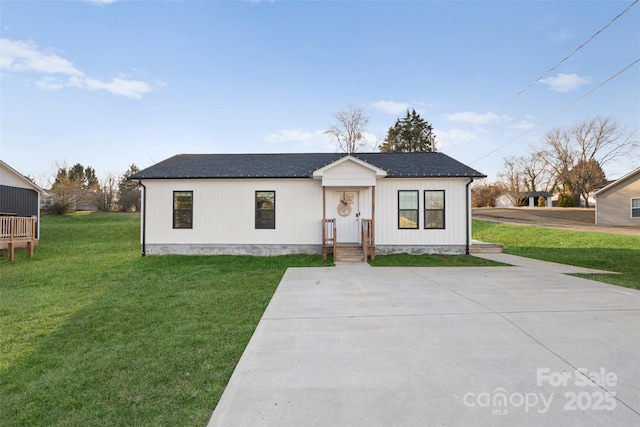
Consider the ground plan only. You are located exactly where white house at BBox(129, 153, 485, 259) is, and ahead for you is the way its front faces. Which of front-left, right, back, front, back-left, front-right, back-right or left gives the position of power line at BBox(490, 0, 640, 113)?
left

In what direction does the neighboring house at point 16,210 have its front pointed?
toward the camera

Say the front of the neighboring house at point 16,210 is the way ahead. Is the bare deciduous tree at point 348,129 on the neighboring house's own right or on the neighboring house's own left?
on the neighboring house's own left

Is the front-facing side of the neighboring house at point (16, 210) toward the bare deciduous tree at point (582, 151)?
no

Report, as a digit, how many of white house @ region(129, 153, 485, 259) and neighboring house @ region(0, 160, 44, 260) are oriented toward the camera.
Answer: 2

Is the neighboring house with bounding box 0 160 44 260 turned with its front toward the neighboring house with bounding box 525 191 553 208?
no

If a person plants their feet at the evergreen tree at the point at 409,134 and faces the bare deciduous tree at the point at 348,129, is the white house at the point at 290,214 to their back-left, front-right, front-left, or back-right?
front-left

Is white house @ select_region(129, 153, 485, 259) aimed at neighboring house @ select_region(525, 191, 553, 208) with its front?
no

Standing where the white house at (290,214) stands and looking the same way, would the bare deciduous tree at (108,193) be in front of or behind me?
behind

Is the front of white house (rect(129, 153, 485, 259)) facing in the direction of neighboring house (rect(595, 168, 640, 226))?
no
